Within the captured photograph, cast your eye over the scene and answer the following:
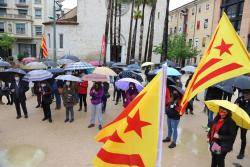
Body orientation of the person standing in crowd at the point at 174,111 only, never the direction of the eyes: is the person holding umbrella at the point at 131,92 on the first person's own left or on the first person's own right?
on the first person's own right

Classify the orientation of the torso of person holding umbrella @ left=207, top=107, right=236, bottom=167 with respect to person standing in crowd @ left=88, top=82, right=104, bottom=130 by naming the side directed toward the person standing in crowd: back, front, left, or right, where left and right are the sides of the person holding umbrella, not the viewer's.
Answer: right

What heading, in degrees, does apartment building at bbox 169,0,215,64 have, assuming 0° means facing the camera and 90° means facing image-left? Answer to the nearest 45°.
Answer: approximately 45°

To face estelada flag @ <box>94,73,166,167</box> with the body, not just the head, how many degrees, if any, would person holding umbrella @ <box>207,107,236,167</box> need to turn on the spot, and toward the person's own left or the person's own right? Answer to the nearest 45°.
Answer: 0° — they already face it

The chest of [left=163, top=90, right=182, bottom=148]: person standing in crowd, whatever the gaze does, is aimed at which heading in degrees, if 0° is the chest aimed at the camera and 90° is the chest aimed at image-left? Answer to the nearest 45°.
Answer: approximately 45°

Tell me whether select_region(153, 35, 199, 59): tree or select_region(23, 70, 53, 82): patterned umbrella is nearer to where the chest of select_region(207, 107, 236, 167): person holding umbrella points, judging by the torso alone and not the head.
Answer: the patterned umbrella

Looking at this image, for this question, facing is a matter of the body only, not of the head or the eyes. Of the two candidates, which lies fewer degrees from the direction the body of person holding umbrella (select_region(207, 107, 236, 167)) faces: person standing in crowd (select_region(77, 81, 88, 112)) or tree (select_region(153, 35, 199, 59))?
the person standing in crowd

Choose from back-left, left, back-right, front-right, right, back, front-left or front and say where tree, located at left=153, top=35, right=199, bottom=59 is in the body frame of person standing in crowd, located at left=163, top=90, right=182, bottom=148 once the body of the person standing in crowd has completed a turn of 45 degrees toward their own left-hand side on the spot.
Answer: back
